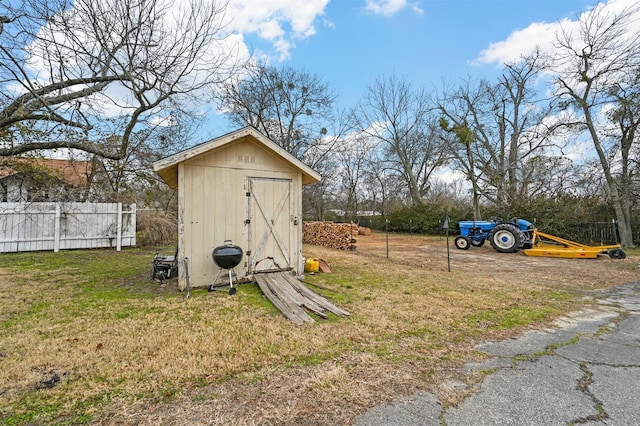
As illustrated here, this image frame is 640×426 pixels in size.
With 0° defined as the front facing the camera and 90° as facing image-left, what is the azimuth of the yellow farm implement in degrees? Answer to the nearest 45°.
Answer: approximately 90°

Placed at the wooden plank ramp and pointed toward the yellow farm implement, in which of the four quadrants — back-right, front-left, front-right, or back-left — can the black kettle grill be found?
back-left

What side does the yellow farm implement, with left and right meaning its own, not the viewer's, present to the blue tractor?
front

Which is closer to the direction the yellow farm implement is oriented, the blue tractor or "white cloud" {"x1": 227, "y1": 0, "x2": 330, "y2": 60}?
the blue tractor

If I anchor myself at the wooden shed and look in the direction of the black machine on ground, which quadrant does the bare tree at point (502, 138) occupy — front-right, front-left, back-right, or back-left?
back-right

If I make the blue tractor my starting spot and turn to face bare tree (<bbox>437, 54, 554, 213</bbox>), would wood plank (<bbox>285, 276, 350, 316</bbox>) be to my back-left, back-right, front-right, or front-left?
back-left

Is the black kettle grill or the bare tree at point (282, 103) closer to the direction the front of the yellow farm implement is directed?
the bare tree

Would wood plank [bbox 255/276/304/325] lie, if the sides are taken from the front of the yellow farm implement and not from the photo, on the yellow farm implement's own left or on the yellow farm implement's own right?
on the yellow farm implement's own left

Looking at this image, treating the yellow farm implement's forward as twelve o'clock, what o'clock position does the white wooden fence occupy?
The white wooden fence is roughly at 11 o'clock from the yellow farm implement.

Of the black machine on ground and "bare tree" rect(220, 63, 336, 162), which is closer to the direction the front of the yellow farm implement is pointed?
the bare tree

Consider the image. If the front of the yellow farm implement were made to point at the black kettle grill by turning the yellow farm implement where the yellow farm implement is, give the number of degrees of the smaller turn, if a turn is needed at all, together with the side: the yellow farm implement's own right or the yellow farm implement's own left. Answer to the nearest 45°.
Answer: approximately 45° to the yellow farm implement's own left

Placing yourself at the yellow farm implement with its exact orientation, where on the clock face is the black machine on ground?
The black machine on ground is roughly at 10 o'clock from the yellow farm implement.

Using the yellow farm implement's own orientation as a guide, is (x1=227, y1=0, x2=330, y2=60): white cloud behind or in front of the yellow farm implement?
in front

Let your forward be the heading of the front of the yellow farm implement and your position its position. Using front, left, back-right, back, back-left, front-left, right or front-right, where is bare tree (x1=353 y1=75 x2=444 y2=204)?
front-right

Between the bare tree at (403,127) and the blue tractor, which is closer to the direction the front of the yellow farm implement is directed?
the blue tractor
